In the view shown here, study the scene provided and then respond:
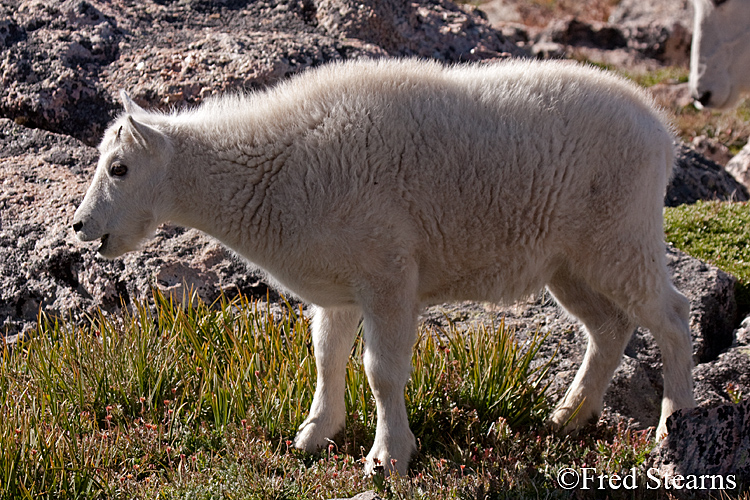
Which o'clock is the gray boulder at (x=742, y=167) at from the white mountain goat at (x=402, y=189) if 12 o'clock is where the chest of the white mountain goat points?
The gray boulder is roughly at 4 o'clock from the white mountain goat.

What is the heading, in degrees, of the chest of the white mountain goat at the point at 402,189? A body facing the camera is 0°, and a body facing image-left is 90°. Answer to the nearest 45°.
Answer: approximately 90°

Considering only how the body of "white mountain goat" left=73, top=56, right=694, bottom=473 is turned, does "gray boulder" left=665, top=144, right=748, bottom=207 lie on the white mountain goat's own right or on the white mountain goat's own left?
on the white mountain goat's own right
